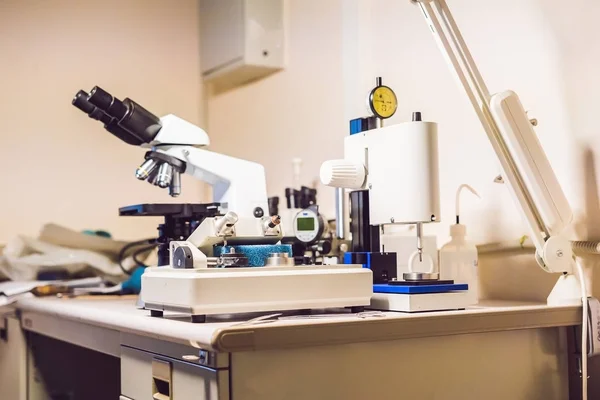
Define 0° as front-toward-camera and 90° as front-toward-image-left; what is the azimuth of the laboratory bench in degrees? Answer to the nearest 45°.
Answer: approximately 45°
